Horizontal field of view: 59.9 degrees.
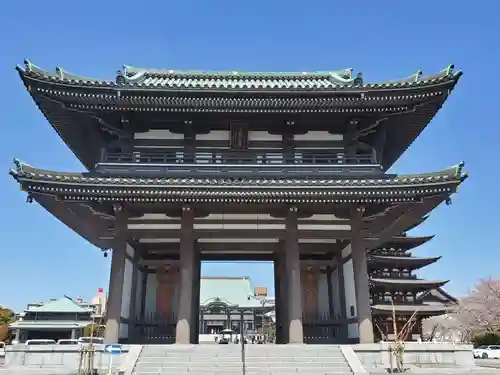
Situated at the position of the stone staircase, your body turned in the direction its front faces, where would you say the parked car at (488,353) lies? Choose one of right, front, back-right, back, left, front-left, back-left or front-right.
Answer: back-left

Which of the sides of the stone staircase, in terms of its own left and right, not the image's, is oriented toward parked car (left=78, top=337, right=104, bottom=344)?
right

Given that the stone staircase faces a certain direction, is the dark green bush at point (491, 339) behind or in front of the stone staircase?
behind

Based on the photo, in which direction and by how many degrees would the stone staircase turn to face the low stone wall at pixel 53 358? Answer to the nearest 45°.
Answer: approximately 90° to its right

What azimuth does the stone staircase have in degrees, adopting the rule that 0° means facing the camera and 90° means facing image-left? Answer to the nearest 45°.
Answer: approximately 0°

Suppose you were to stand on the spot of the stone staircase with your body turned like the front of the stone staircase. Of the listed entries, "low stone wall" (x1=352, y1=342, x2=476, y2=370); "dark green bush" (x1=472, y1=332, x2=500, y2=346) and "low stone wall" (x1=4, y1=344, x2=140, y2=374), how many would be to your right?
1

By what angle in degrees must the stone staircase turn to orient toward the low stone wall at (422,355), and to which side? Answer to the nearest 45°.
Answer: approximately 90° to its left

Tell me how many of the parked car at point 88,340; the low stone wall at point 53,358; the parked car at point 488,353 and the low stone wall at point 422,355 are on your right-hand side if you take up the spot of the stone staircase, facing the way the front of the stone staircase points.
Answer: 2
